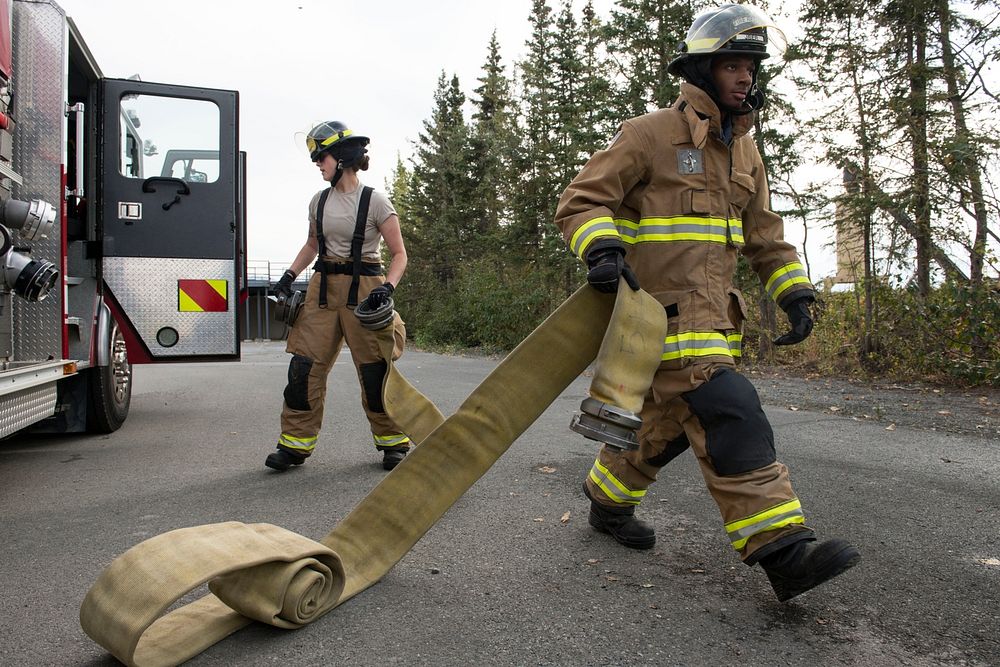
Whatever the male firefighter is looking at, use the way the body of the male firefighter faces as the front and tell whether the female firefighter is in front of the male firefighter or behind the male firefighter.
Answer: behind

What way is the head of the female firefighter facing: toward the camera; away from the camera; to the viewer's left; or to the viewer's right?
to the viewer's left

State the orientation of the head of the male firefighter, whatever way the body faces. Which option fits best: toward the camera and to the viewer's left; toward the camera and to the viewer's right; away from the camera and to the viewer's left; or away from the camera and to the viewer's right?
toward the camera and to the viewer's right

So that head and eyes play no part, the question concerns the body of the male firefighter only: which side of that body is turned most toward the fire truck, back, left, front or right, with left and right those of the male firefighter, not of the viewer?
back

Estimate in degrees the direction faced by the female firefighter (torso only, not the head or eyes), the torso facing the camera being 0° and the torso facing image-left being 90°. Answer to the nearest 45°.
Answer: approximately 45°

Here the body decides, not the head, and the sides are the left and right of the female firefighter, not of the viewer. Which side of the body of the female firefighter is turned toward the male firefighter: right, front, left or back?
left

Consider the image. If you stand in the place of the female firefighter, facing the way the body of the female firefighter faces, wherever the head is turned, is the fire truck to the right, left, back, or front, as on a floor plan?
right

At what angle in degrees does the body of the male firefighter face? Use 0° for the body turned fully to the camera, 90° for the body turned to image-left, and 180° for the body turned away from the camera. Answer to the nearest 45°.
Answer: approximately 315°
